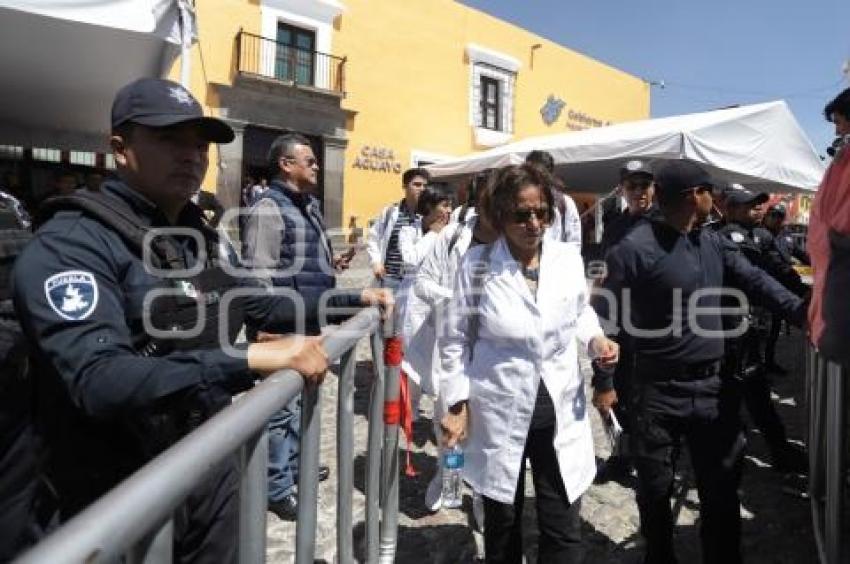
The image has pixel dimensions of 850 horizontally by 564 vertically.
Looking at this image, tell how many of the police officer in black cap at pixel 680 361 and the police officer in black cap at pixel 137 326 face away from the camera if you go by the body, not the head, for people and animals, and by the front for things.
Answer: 0

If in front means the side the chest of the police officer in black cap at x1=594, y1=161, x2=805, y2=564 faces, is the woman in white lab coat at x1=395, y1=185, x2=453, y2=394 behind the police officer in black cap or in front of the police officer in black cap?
behind

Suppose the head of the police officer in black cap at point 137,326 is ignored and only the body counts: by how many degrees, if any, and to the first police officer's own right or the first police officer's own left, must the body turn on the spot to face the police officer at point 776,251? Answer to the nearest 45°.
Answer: approximately 90° to the first police officer's own left

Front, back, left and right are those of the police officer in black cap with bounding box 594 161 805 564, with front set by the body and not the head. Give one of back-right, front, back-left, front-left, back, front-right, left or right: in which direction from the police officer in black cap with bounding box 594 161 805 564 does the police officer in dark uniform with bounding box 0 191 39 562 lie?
right

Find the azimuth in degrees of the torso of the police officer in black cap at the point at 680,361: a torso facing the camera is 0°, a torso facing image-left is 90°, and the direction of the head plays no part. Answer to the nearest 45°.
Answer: approximately 315°

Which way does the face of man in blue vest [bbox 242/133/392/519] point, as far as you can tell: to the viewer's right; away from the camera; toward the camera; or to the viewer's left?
to the viewer's right

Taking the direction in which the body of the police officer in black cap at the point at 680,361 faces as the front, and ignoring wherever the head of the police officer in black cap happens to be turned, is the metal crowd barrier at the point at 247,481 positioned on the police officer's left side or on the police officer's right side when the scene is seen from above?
on the police officer's right side

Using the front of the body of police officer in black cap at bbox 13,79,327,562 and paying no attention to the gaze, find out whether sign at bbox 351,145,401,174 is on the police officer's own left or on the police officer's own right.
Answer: on the police officer's own left
